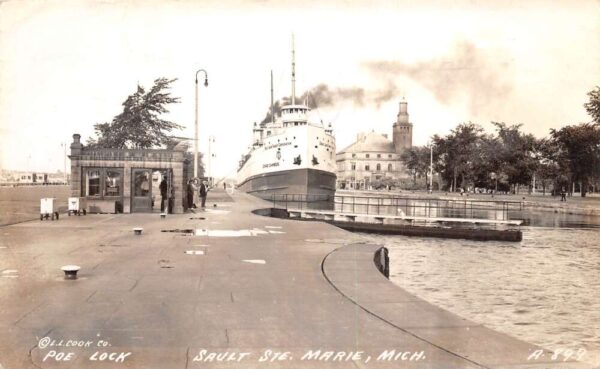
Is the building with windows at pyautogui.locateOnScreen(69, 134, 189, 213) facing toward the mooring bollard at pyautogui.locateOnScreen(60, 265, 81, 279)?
yes

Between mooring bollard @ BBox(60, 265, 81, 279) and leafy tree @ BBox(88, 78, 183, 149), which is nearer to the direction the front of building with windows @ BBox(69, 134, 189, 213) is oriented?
the mooring bollard

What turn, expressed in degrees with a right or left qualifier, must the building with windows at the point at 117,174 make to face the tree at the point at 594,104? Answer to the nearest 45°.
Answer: approximately 90° to its left

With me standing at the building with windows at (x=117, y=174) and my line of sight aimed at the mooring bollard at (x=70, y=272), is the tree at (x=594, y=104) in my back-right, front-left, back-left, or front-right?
back-left

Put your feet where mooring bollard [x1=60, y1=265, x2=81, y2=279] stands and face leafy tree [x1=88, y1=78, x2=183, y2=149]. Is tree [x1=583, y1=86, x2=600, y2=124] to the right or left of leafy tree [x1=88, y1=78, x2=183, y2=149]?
right

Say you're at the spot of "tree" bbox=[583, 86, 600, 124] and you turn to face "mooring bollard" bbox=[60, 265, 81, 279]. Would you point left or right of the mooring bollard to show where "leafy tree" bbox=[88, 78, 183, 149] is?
right

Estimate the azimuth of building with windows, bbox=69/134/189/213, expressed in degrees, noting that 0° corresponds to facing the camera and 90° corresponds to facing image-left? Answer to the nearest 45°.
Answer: approximately 0°

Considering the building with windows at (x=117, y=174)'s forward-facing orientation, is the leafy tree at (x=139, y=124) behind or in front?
behind
